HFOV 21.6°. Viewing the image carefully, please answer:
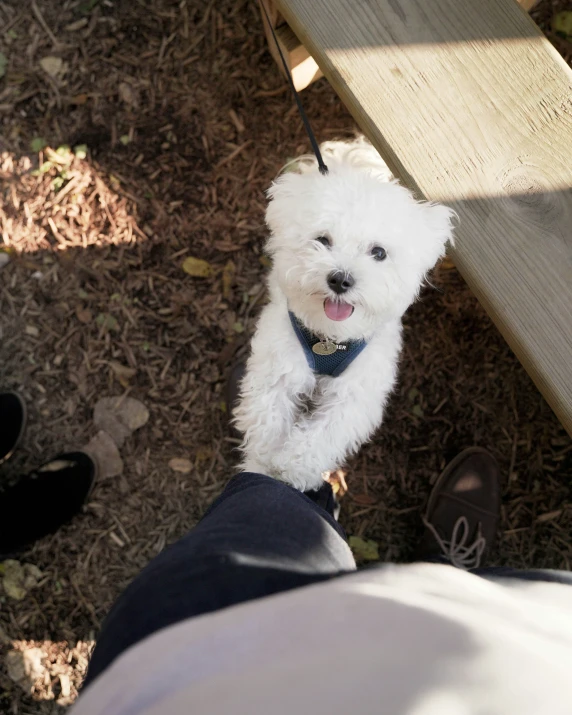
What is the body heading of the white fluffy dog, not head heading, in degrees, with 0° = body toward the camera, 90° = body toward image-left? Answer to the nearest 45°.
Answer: approximately 0°

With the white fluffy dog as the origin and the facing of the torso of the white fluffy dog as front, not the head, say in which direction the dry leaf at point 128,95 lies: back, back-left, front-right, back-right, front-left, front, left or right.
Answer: back

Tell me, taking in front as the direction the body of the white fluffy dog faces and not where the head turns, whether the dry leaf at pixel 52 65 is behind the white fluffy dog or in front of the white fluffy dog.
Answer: behind

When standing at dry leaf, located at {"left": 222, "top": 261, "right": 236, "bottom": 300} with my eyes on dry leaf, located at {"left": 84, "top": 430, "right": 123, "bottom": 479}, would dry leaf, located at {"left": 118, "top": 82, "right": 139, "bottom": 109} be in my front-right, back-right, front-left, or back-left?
back-right

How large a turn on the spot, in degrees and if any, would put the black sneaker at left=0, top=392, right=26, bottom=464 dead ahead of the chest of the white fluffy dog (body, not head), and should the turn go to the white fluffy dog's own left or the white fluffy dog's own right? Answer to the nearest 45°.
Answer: approximately 135° to the white fluffy dog's own right
